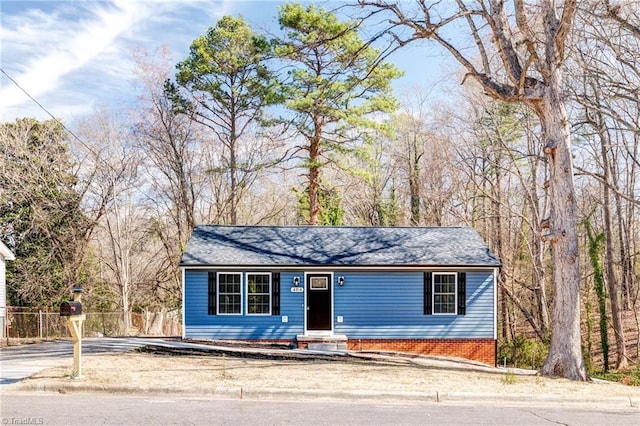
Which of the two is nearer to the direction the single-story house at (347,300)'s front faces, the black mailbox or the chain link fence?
the black mailbox

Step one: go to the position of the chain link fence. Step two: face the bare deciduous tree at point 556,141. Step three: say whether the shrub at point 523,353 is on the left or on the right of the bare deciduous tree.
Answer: left

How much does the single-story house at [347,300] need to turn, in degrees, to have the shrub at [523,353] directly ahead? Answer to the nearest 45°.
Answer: approximately 135° to its left

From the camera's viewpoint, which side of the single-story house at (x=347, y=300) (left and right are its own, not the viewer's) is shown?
front

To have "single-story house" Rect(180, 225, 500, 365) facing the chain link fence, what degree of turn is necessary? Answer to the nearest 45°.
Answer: approximately 135° to its right

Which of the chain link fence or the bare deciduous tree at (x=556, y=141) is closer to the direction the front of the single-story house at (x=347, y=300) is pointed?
the bare deciduous tree

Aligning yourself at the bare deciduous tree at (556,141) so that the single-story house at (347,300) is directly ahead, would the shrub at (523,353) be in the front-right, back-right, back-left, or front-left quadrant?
front-right

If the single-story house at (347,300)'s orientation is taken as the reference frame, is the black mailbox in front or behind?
in front

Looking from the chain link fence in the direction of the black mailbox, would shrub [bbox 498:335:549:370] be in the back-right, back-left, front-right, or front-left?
front-left
